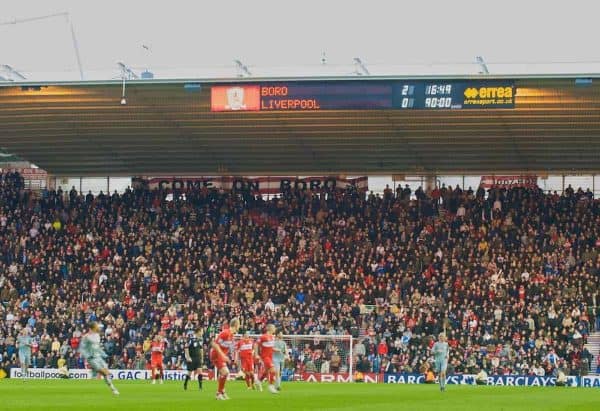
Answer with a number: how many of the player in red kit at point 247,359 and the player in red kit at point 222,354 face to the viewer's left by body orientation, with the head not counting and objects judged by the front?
0
